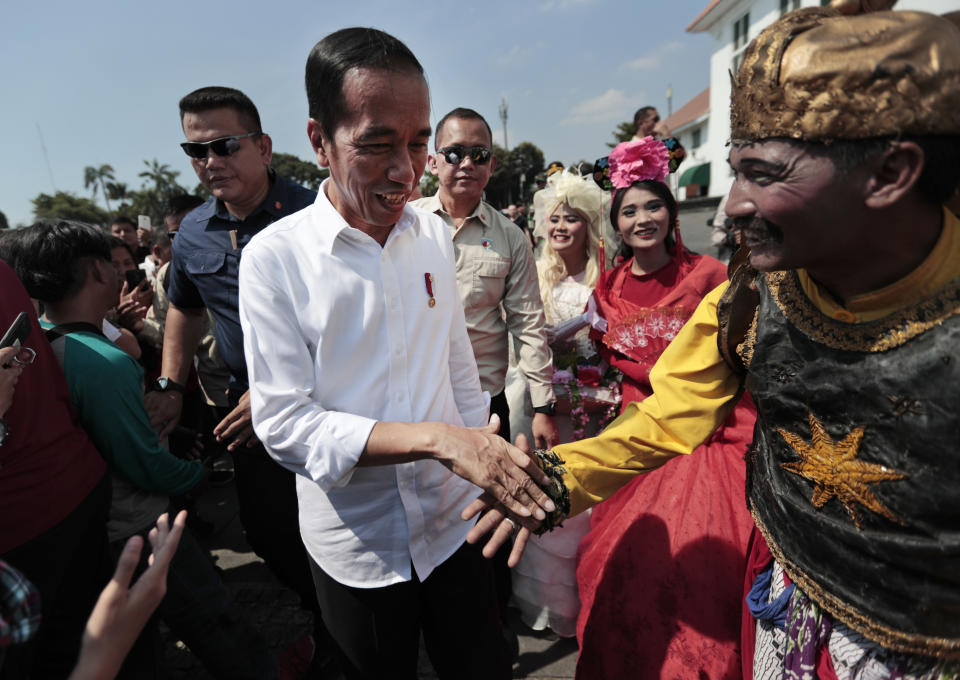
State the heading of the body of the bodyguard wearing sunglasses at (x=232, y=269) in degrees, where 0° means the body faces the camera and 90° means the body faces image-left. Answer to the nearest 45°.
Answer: approximately 45°

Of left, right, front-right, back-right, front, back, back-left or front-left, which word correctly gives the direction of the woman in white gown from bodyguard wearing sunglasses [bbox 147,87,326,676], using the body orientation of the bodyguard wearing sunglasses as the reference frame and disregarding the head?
back-left

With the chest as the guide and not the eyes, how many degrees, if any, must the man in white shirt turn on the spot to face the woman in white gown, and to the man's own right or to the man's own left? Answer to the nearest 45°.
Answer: approximately 90° to the man's own left

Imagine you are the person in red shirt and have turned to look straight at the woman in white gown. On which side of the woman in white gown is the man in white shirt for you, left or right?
right

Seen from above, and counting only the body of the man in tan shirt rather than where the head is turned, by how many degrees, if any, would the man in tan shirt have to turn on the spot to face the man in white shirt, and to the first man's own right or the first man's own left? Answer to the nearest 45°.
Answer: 0° — they already face them

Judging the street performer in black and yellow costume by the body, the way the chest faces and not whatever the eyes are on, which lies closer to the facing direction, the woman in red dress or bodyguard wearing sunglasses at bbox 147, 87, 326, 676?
the bodyguard wearing sunglasses

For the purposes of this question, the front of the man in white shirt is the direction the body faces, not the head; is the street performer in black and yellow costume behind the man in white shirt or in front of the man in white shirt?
in front

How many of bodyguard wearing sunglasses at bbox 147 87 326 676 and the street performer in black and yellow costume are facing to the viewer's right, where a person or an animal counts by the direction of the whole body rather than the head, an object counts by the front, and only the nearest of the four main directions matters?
0

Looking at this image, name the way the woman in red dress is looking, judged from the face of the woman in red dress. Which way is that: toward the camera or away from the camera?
toward the camera

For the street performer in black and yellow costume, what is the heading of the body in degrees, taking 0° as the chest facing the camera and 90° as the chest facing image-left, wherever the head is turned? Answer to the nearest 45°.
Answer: approximately 45°

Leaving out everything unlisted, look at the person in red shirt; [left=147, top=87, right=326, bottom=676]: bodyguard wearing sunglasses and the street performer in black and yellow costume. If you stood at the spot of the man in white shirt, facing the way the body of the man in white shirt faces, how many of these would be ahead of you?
1

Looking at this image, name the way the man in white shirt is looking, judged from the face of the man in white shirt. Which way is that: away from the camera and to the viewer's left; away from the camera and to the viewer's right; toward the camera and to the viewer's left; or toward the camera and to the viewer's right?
toward the camera and to the viewer's right

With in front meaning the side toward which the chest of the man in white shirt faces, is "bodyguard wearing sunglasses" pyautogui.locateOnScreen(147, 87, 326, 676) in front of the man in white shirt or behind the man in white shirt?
behind

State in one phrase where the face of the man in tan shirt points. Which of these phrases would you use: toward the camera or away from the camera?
toward the camera

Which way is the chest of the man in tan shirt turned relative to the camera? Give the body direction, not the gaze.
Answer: toward the camera
